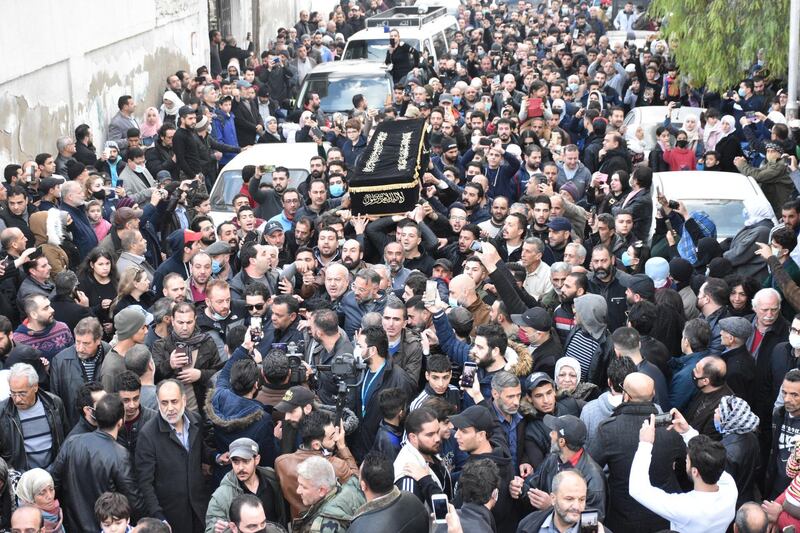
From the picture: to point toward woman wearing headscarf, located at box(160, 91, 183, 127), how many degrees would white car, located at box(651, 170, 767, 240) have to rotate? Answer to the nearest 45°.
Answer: approximately 135° to its right

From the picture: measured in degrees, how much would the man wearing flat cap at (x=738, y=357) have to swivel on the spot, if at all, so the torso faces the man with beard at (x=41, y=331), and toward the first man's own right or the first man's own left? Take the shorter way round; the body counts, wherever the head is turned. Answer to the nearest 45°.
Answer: approximately 45° to the first man's own left

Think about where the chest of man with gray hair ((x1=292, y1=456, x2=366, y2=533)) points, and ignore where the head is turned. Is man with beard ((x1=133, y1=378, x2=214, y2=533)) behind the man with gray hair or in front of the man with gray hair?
in front

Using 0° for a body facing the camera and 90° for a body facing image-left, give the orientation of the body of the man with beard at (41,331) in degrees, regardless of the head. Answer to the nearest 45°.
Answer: approximately 315°

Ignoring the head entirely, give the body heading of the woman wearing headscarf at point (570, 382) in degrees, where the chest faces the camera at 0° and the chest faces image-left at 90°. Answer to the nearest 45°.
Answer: approximately 0°

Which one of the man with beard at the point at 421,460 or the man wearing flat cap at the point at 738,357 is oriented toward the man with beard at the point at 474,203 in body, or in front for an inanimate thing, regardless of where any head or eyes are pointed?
the man wearing flat cap

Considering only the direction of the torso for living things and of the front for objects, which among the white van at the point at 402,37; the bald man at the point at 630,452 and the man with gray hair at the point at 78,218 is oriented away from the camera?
the bald man

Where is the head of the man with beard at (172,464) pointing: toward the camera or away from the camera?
toward the camera

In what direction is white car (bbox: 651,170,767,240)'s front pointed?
toward the camera

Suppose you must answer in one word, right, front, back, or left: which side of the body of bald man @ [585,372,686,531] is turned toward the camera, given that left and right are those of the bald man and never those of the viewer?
back
